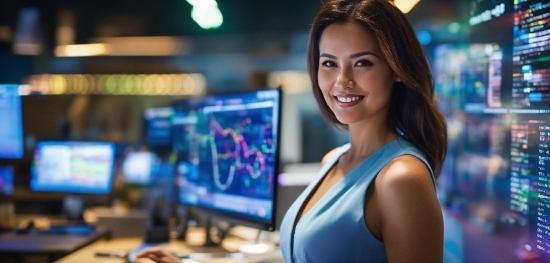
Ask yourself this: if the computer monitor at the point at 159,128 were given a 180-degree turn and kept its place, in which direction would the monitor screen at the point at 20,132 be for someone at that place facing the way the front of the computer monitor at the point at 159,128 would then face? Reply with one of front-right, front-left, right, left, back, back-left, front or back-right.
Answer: left

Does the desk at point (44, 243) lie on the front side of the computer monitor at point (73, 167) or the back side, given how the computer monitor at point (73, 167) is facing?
on the front side

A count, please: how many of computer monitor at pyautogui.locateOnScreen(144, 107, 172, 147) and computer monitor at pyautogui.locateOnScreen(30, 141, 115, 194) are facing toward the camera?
2

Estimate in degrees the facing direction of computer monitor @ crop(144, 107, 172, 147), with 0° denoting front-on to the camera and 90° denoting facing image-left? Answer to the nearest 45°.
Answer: approximately 0°

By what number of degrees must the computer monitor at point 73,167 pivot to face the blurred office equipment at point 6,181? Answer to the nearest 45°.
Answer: approximately 135° to its right

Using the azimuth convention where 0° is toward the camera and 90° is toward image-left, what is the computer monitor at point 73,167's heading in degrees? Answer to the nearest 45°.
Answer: approximately 0°

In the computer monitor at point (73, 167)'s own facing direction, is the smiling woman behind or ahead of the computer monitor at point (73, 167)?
ahead

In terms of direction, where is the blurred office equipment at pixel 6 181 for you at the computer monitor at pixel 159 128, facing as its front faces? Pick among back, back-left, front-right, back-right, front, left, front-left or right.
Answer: right
